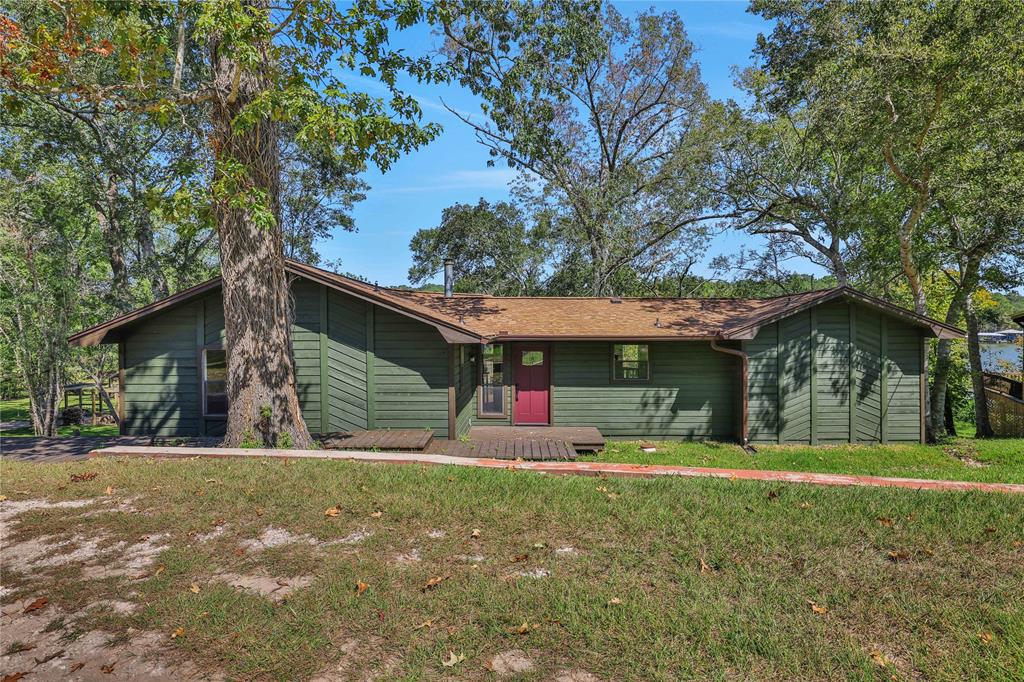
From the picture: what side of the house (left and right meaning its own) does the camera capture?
front

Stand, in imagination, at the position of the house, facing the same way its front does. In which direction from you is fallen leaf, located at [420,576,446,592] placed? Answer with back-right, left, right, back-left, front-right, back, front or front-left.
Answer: front

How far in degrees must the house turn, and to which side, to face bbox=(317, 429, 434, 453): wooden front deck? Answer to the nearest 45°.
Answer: approximately 45° to its right

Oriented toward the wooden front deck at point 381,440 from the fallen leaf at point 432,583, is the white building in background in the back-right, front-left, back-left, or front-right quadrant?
front-right

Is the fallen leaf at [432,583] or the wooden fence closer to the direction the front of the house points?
the fallen leaf

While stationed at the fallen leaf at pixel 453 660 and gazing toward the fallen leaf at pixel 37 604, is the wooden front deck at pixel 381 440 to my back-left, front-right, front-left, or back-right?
front-right

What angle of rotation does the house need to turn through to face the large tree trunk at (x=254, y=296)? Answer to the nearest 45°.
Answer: approximately 45° to its right

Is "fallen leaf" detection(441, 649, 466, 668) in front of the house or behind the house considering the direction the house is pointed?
in front

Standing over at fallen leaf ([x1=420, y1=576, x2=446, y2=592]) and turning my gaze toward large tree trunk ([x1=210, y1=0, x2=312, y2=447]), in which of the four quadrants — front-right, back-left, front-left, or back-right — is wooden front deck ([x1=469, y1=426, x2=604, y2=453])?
front-right

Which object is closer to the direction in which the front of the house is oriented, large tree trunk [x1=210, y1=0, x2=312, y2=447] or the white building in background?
the large tree trunk
